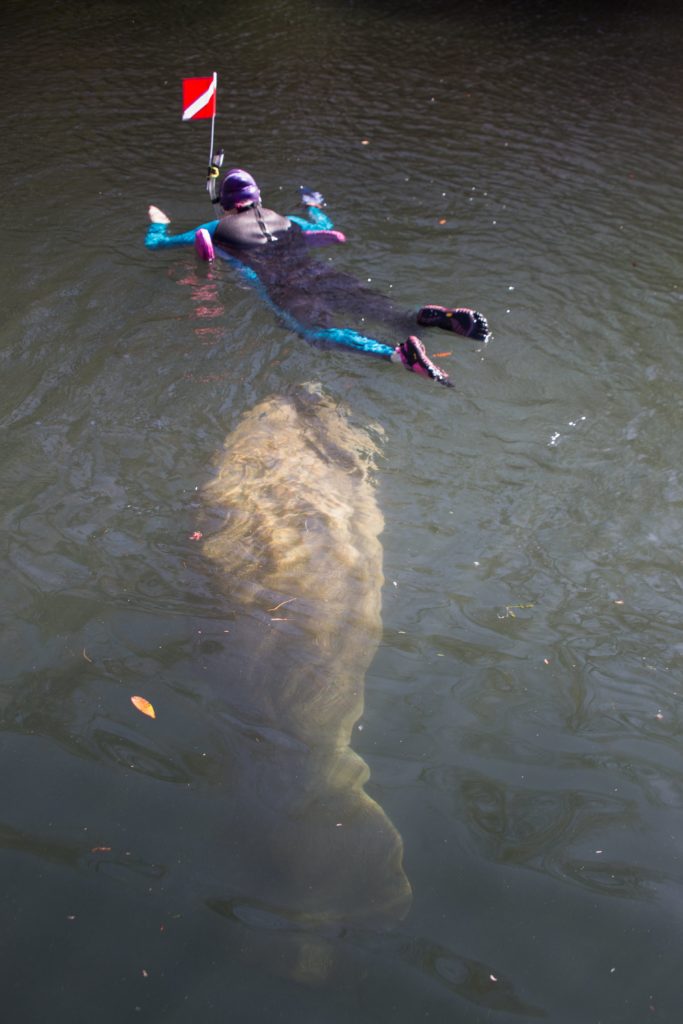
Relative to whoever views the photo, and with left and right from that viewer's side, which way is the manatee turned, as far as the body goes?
facing away from the viewer

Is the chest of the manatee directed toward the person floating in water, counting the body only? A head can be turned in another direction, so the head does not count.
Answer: yes
